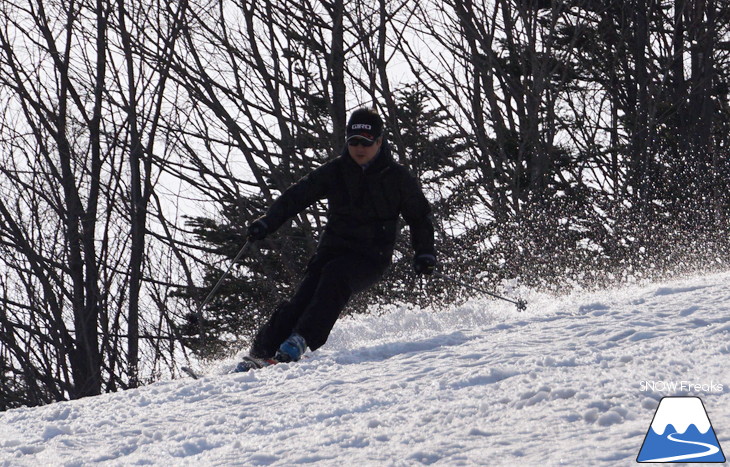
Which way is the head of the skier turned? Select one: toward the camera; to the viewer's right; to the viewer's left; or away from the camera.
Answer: toward the camera

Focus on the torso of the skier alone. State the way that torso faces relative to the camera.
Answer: toward the camera
